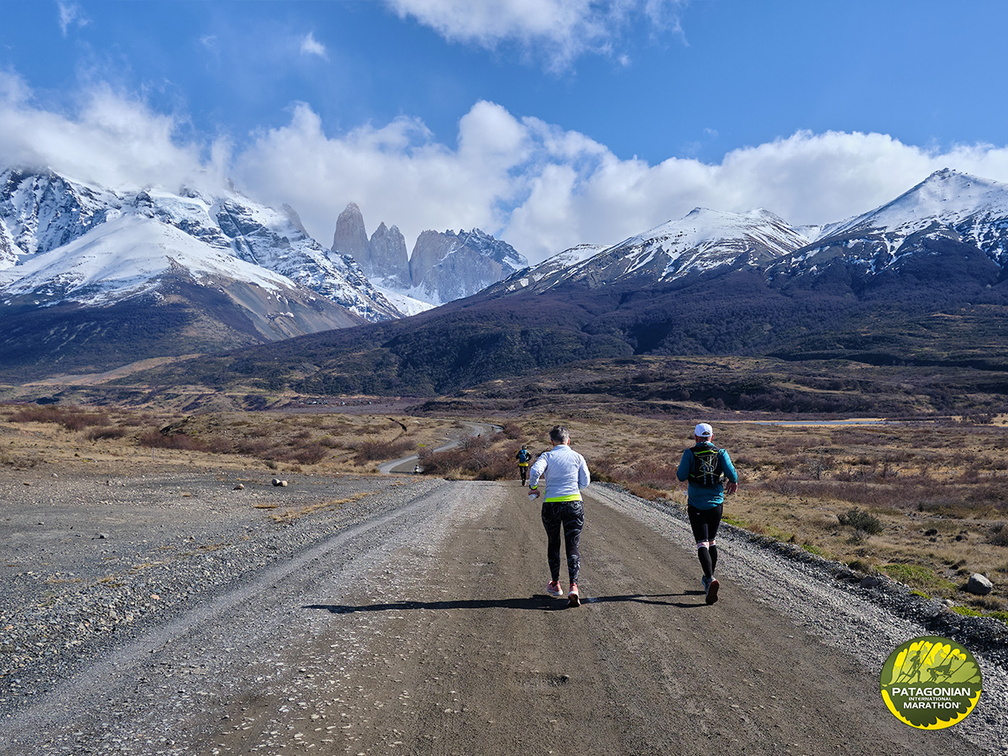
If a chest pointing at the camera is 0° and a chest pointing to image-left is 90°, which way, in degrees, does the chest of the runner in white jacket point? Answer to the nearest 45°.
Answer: approximately 180°

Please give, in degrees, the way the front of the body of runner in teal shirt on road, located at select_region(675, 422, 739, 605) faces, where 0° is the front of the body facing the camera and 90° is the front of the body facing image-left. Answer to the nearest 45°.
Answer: approximately 180°

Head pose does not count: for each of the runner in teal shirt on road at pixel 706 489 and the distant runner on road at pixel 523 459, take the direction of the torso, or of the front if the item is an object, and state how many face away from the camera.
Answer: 2

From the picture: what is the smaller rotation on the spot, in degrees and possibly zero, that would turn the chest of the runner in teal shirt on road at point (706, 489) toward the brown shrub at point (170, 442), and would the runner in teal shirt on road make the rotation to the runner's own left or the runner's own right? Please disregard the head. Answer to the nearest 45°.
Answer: approximately 45° to the runner's own left

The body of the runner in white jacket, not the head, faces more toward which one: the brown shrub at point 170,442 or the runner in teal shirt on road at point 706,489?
the brown shrub

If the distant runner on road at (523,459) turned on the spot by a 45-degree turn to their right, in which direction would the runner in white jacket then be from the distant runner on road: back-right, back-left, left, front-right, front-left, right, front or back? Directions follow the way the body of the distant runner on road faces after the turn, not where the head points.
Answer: back-right

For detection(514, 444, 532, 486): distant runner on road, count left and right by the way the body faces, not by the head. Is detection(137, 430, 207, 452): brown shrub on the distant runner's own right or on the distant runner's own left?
on the distant runner's own left

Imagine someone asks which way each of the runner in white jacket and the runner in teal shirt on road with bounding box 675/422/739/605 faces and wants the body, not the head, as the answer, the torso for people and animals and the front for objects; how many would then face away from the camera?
2

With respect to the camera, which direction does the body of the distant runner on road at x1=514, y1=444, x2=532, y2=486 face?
away from the camera

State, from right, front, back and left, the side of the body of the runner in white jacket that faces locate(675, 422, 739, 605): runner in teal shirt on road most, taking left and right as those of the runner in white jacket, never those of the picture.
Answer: right

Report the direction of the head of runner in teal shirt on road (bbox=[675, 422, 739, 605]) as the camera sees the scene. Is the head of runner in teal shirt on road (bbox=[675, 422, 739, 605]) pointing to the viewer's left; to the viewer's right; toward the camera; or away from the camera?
away from the camera

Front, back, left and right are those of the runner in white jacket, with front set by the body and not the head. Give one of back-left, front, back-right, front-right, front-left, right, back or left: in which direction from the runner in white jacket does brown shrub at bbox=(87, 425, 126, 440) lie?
front-left
